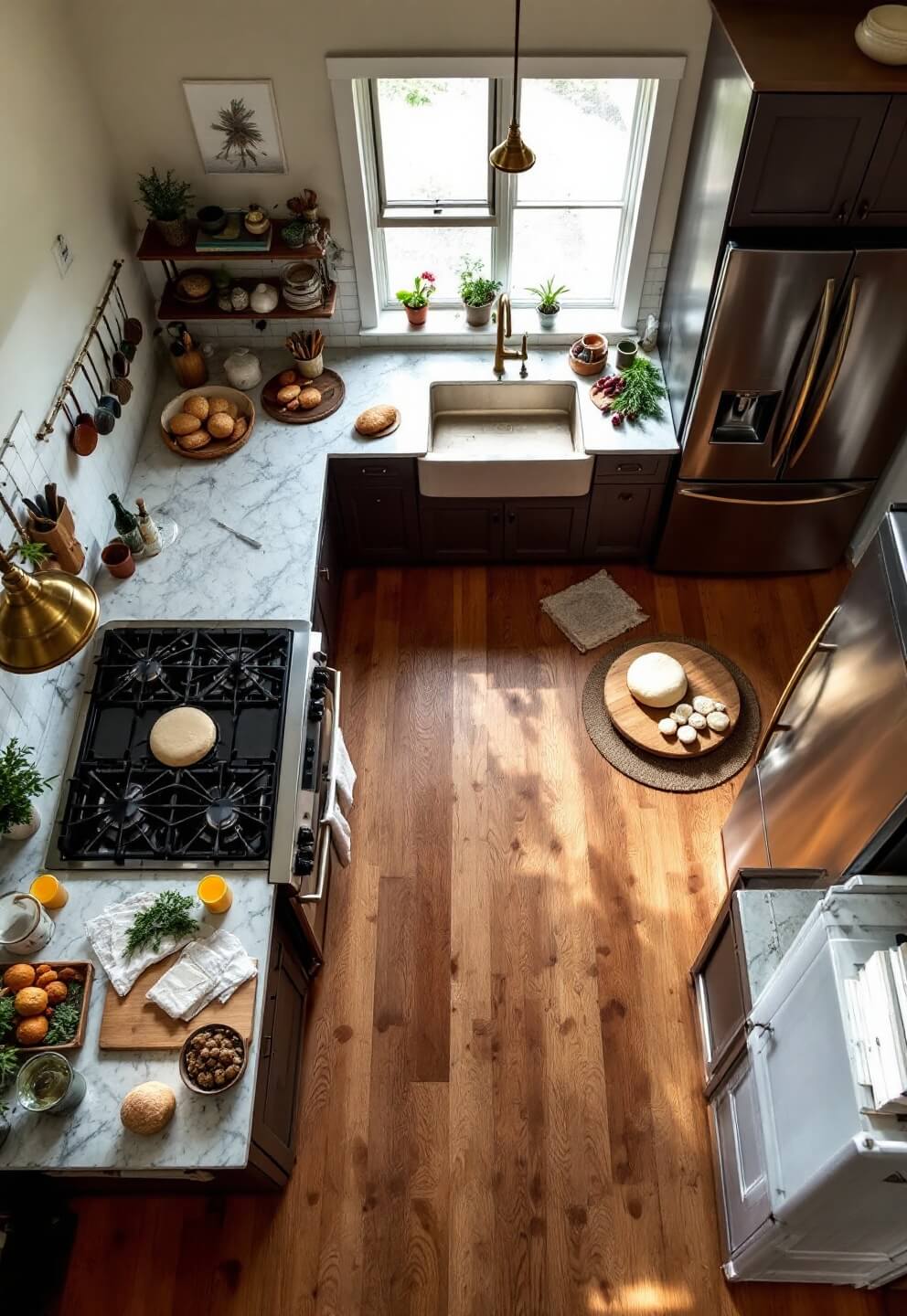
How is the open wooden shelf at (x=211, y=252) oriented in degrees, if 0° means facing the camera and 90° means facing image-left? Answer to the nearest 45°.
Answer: approximately 0°

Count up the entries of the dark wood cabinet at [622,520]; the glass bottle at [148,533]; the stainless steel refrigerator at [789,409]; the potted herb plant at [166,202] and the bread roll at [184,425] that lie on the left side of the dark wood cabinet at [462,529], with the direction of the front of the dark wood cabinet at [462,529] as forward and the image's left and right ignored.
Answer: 2

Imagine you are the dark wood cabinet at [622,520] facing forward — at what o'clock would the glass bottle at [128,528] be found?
The glass bottle is roughly at 2 o'clock from the dark wood cabinet.

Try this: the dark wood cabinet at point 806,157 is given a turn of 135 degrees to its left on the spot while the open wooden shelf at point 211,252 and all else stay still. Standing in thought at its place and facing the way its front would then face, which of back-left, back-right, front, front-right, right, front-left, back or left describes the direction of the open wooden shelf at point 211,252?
back-left

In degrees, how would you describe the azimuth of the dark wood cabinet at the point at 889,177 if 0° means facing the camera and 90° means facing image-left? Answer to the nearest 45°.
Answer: approximately 0°

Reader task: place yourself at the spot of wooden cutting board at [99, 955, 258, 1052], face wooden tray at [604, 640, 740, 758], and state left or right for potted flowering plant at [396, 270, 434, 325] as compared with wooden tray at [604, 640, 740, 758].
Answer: left
